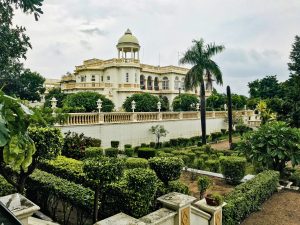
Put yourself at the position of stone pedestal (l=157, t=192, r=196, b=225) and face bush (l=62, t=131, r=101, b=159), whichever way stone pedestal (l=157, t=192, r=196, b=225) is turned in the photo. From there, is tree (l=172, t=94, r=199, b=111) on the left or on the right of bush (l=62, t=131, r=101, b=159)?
right

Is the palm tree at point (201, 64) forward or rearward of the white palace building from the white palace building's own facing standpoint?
forward

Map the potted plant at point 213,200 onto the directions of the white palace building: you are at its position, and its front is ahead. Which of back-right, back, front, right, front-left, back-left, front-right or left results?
front-right

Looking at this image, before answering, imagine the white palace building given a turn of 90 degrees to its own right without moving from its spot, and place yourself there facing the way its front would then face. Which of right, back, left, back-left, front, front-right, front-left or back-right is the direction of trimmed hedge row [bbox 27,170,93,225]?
front-left

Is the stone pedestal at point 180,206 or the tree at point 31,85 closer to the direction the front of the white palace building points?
the stone pedestal

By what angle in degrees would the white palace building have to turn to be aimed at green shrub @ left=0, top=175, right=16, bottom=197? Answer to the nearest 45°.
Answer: approximately 45° to its right

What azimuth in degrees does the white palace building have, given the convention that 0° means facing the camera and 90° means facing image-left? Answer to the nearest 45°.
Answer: approximately 315°

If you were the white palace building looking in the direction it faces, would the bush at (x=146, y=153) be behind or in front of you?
in front

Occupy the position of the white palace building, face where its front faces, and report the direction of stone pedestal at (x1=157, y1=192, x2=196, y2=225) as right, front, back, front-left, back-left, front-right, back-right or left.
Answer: front-right
